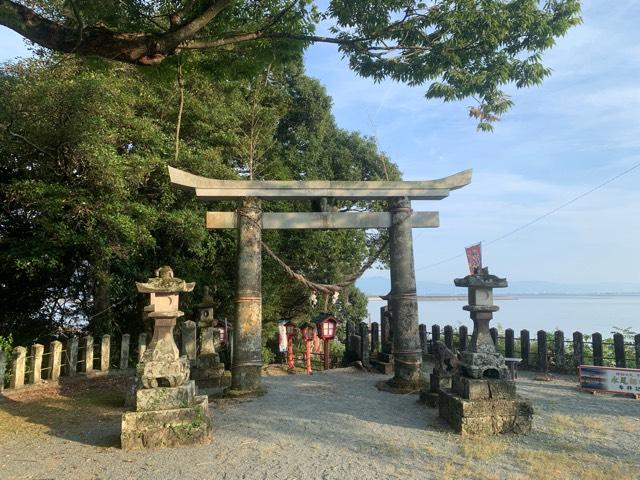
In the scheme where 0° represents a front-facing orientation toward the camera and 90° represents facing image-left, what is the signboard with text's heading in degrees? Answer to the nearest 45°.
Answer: approximately 0°

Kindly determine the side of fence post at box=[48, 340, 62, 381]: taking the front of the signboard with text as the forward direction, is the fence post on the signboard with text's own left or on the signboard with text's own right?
on the signboard with text's own right

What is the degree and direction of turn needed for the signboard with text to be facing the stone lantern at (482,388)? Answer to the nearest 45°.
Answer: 0° — it already faces it

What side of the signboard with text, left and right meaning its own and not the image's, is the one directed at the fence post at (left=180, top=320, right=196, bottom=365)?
right

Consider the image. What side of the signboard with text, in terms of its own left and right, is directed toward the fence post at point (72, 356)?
right

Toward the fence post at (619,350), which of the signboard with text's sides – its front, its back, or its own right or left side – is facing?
back
